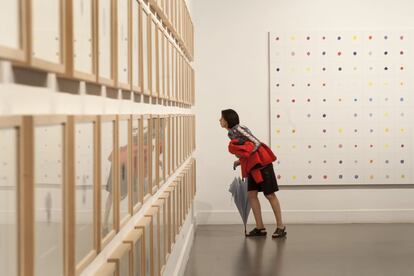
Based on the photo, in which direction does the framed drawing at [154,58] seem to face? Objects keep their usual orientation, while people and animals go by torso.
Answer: to the viewer's right

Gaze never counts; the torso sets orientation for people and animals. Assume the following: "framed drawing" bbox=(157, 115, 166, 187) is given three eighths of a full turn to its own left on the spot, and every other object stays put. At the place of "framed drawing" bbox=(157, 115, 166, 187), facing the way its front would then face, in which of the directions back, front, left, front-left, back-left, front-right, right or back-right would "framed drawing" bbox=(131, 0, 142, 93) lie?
back-left

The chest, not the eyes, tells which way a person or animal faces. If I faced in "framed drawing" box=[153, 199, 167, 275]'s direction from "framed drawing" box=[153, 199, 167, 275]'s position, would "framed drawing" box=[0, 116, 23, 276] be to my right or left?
on my right

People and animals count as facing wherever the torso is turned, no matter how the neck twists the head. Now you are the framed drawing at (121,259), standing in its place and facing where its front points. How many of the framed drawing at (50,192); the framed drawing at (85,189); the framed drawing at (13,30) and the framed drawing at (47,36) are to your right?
4

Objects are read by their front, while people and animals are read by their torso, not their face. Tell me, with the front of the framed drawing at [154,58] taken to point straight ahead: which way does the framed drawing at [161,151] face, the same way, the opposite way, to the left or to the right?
the same way

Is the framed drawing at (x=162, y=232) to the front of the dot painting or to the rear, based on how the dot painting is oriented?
to the front

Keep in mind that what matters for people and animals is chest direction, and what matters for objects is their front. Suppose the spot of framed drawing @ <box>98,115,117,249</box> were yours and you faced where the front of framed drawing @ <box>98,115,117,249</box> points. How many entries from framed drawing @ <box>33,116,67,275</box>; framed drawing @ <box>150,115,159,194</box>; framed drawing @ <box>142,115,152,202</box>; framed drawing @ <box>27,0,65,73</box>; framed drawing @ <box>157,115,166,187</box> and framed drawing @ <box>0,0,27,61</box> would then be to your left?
3

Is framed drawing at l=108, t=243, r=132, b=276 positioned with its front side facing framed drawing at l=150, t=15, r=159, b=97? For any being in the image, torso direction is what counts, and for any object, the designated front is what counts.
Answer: no

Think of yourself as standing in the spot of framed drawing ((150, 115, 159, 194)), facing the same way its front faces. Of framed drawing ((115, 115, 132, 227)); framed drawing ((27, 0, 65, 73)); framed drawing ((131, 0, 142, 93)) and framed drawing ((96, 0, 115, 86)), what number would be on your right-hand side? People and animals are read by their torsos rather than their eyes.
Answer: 4

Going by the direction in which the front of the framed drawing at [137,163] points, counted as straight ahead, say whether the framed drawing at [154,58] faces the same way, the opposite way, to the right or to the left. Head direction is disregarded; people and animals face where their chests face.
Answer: the same way

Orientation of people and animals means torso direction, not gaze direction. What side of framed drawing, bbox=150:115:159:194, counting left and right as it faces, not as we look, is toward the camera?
right

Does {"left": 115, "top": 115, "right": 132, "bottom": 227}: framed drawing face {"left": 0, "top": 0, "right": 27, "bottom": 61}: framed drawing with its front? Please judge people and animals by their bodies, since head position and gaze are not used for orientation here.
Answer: no

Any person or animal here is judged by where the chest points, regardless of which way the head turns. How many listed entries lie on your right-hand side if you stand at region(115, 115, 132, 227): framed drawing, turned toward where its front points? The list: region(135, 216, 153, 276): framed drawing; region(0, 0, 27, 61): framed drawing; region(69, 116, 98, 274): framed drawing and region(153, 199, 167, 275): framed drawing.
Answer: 2

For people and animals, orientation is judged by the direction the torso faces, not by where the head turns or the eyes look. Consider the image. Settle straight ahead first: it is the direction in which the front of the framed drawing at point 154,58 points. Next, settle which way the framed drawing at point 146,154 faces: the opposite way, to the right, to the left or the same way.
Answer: the same way

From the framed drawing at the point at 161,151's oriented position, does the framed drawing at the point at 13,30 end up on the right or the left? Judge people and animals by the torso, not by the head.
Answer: on its right

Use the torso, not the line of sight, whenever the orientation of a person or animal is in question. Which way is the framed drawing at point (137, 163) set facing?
to the viewer's right

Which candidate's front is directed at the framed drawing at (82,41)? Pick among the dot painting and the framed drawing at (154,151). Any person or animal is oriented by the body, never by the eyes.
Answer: the dot painting

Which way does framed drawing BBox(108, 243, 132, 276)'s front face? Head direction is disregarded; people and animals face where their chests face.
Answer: to the viewer's right

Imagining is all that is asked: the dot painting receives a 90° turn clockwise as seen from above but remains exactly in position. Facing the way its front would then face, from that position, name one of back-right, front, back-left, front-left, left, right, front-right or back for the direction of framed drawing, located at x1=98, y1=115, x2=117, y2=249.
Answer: left

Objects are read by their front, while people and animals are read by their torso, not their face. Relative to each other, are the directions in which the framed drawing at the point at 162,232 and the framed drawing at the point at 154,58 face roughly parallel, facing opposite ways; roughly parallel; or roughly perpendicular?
roughly parallel

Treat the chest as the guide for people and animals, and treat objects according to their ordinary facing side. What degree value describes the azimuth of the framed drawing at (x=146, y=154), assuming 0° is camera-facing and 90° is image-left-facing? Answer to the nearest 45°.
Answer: approximately 270°

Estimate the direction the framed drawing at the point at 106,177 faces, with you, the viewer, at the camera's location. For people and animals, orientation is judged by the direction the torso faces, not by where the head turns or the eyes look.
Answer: facing to the right of the viewer
